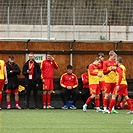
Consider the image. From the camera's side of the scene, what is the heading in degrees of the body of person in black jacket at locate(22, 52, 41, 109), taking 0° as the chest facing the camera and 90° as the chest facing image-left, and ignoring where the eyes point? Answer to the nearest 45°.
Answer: approximately 0°

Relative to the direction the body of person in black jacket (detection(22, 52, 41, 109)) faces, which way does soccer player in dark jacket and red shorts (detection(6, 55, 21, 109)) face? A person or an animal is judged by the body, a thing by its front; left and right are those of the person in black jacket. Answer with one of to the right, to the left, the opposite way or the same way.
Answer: the same way

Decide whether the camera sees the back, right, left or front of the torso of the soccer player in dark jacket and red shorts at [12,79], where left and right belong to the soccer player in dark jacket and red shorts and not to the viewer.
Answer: front

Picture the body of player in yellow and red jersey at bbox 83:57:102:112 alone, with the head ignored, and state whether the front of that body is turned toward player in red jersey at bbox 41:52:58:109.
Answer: no

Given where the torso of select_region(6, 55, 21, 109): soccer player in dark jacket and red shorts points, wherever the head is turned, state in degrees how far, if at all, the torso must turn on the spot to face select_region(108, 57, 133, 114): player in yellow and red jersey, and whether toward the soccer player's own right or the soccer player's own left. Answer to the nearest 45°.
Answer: approximately 45° to the soccer player's own left

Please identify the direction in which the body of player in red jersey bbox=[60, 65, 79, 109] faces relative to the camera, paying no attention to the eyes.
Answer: toward the camera

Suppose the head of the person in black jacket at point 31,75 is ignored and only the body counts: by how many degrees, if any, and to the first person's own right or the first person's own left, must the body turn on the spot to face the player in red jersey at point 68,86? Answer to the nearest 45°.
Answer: approximately 90° to the first person's own left
